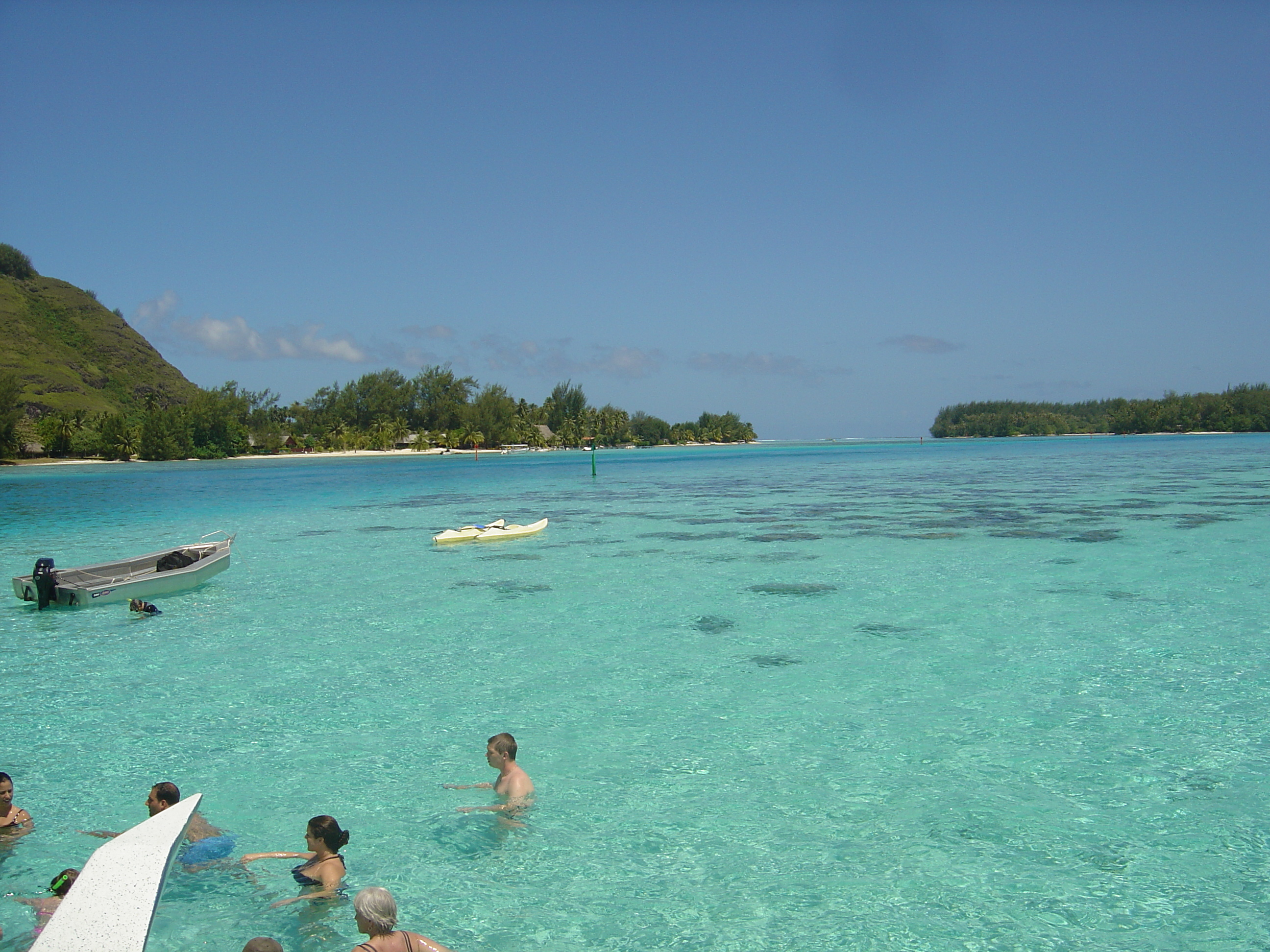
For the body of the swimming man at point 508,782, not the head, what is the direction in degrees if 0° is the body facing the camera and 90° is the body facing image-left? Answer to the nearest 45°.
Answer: approximately 90°

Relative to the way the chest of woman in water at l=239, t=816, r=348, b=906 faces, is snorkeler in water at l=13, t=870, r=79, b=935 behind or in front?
in front

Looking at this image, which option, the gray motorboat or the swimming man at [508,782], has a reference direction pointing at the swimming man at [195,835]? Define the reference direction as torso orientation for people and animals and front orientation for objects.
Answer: the swimming man at [508,782]

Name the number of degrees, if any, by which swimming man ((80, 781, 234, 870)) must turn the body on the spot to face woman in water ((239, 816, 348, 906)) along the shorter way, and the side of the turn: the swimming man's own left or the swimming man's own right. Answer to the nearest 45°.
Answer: approximately 135° to the swimming man's own left

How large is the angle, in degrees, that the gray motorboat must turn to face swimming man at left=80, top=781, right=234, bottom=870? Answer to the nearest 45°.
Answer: approximately 135° to its right

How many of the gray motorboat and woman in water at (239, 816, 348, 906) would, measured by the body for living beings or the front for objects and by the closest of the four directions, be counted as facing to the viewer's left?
1

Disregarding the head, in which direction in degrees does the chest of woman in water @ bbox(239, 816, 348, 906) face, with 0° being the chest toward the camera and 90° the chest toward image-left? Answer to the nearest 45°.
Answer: approximately 90°

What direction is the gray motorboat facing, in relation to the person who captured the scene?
facing away from the viewer and to the right of the viewer

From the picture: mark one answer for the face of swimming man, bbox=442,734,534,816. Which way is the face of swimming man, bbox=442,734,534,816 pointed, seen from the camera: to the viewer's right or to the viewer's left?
to the viewer's left

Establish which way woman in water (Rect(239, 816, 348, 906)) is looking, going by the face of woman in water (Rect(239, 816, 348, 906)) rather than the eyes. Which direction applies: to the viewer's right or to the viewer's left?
to the viewer's left

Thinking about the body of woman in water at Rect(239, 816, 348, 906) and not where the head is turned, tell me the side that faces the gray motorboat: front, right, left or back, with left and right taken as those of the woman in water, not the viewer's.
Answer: right
